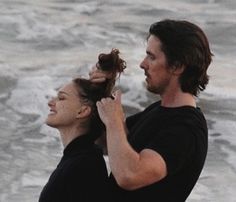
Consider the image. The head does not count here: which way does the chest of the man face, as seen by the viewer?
to the viewer's left

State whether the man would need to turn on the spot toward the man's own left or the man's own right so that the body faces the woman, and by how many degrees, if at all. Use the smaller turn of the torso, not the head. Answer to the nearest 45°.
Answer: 0° — they already face them

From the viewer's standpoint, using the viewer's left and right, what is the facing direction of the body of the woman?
facing to the left of the viewer

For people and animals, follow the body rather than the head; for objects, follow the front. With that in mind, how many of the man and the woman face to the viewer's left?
2
